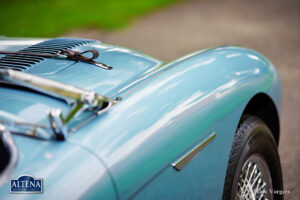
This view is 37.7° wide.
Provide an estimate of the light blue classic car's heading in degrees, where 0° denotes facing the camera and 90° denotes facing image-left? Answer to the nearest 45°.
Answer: approximately 225°
